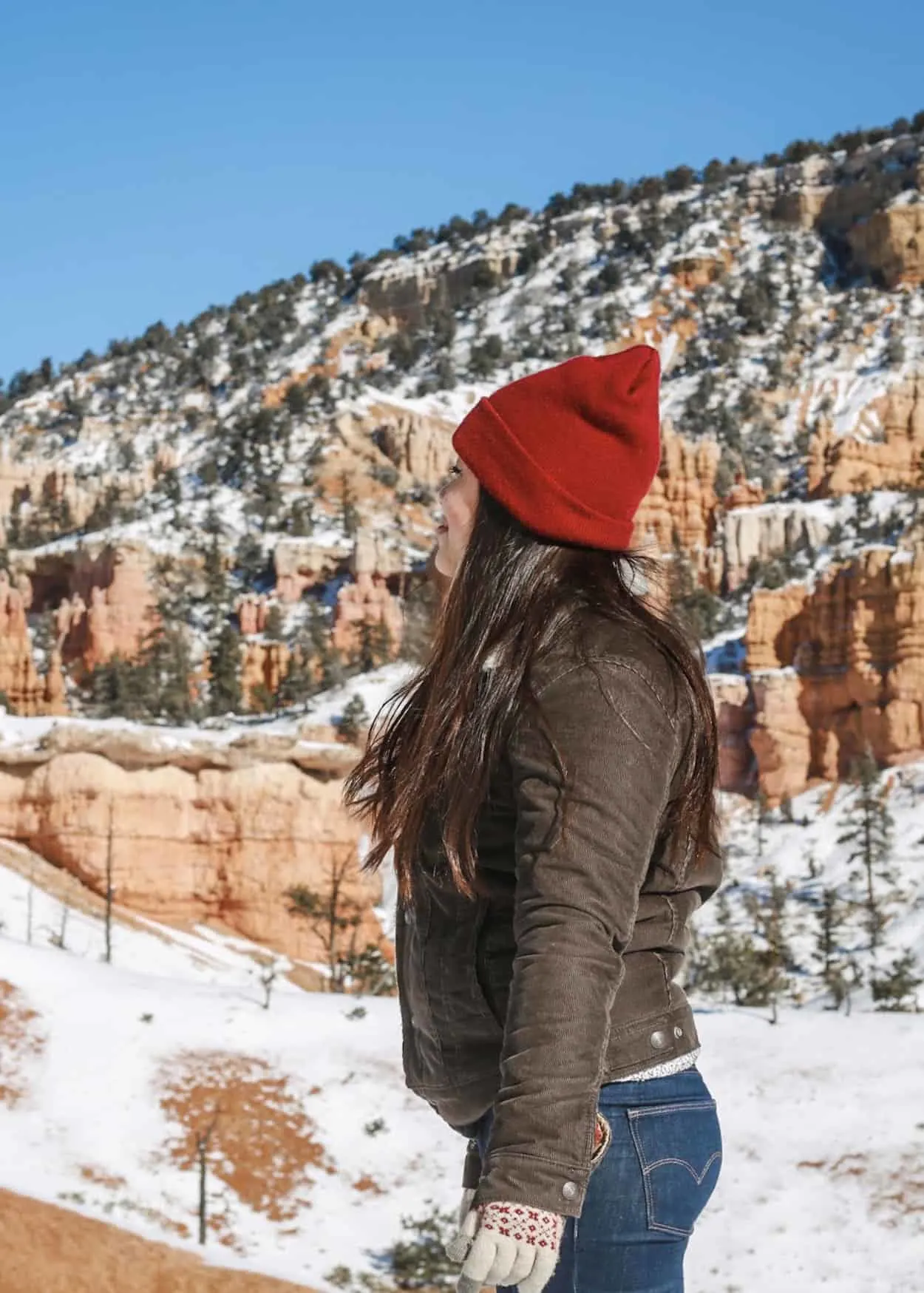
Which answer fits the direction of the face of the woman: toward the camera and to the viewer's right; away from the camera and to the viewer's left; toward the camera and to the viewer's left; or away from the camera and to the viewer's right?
away from the camera and to the viewer's left

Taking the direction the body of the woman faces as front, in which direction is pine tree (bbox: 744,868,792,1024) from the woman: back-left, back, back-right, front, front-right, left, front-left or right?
right

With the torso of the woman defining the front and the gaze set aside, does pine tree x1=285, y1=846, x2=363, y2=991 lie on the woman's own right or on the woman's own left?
on the woman's own right

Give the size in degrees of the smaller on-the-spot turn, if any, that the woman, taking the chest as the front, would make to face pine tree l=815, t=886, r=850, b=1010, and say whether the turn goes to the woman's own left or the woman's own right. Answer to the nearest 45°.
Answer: approximately 90° to the woman's own right

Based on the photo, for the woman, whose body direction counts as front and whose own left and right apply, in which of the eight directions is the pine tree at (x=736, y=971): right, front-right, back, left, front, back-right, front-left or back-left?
right

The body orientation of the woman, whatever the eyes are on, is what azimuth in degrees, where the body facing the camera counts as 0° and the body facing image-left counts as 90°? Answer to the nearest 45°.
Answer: approximately 90°
